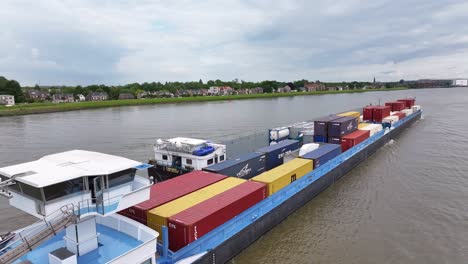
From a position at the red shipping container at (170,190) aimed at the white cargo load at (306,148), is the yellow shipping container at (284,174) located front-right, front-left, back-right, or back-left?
front-right

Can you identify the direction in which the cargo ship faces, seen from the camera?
facing away from the viewer and to the right of the viewer
